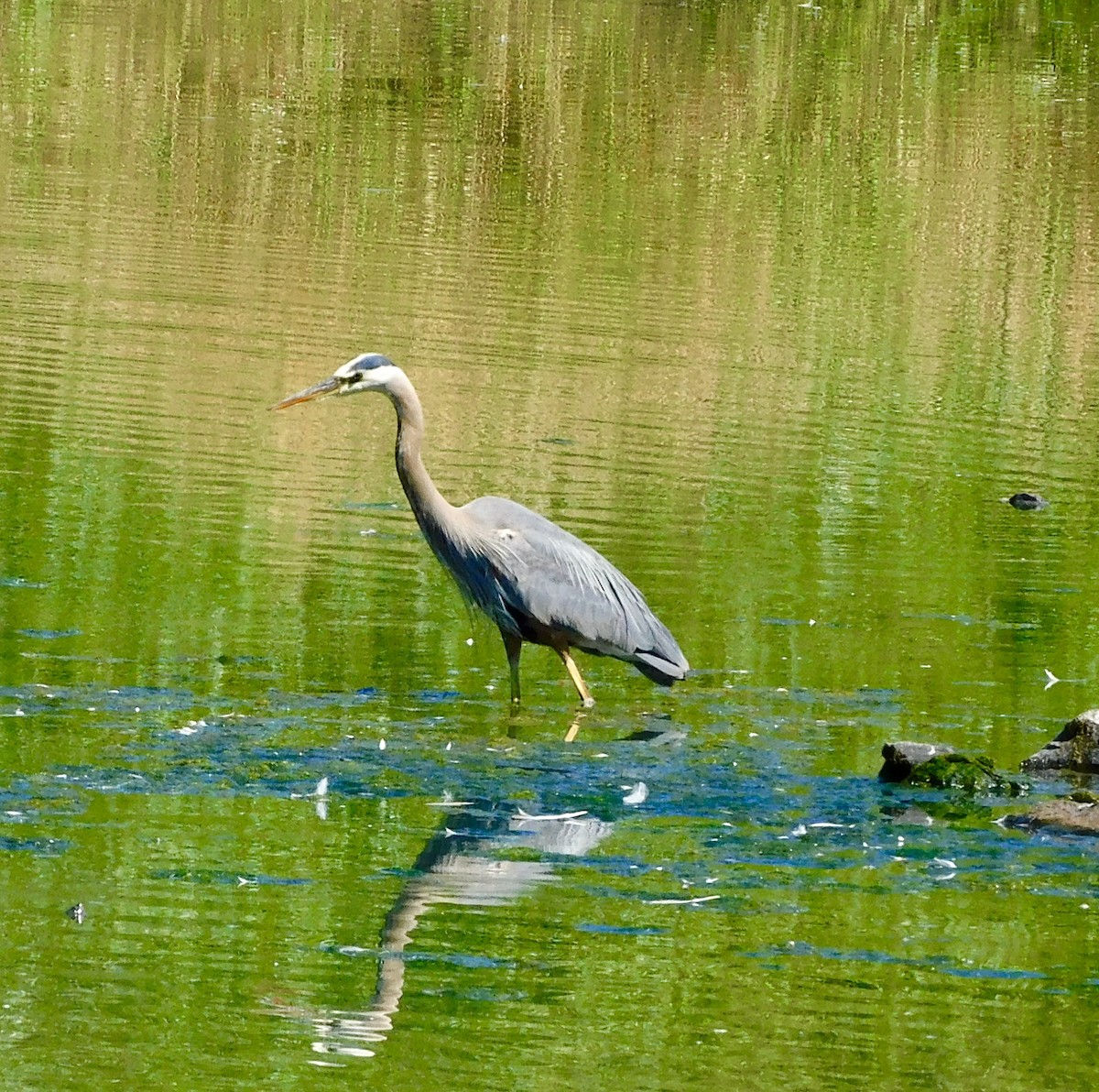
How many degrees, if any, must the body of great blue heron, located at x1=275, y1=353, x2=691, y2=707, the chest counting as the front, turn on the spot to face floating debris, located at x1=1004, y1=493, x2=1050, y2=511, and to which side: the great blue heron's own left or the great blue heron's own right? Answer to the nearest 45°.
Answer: approximately 135° to the great blue heron's own right

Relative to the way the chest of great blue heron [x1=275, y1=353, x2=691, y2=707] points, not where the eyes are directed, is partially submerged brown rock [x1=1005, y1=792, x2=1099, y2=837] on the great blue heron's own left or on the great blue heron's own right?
on the great blue heron's own left

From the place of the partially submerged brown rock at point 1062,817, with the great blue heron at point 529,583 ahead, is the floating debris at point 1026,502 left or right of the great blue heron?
right

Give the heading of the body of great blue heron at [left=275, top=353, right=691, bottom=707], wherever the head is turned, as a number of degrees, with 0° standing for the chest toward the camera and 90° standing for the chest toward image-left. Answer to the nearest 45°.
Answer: approximately 90°

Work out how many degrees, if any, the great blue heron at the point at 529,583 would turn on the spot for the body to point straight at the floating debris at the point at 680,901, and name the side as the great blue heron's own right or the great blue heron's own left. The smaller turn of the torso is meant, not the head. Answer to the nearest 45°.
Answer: approximately 90° to the great blue heron's own left

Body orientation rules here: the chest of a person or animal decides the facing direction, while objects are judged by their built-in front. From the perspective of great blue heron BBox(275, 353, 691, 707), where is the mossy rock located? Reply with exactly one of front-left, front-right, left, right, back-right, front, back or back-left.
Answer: back-left

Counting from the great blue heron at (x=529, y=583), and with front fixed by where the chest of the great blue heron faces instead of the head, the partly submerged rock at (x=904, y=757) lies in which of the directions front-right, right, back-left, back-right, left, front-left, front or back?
back-left

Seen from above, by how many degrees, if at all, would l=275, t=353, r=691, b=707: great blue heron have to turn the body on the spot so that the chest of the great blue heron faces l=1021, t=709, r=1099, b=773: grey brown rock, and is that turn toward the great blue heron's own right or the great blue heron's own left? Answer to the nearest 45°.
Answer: approximately 135° to the great blue heron's own left
